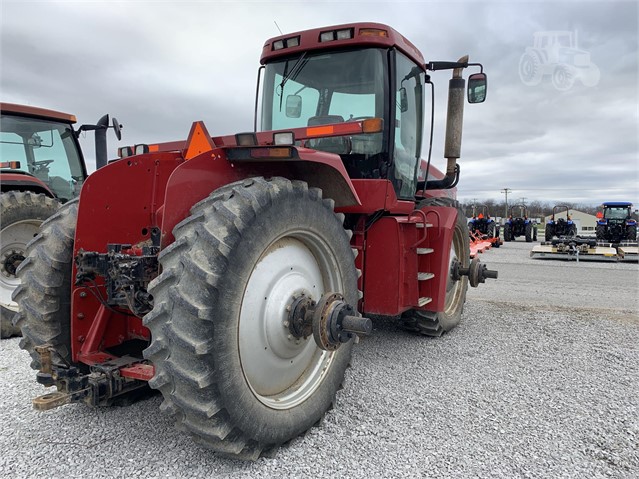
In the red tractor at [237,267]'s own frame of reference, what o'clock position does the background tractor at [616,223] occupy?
The background tractor is roughly at 12 o'clock from the red tractor.

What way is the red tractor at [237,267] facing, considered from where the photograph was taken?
facing away from the viewer and to the right of the viewer

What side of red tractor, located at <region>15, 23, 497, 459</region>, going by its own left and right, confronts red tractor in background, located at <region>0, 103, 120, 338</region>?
left

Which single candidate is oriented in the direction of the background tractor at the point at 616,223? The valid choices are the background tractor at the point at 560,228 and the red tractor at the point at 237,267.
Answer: the red tractor
